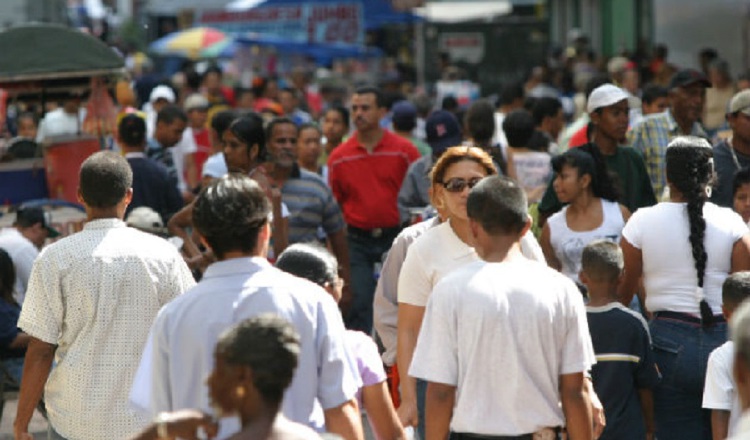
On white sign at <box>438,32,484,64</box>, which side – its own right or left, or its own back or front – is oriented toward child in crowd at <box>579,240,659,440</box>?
front

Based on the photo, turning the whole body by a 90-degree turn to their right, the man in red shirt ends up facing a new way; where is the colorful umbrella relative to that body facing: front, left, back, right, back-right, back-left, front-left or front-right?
right

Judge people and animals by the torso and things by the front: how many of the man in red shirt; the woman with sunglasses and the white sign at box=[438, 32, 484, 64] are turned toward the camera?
3

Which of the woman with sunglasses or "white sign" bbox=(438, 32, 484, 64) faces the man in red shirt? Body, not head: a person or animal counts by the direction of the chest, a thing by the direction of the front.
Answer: the white sign

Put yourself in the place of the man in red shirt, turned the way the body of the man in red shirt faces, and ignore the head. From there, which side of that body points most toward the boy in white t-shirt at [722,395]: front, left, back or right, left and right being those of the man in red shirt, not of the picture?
front

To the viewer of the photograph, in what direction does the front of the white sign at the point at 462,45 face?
facing the viewer

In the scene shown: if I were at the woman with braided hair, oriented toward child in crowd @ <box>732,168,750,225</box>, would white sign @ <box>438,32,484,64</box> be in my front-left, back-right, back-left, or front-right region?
front-left

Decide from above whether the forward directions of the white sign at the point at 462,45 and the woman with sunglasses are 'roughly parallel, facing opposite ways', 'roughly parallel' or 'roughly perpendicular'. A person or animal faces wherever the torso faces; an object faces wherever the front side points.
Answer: roughly parallel

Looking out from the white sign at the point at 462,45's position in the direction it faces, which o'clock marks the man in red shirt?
The man in red shirt is roughly at 12 o'clock from the white sign.

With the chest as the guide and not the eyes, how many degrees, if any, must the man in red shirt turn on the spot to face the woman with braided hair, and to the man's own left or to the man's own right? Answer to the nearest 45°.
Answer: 0° — they already face them

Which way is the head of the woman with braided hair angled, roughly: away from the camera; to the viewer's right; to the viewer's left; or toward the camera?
away from the camera

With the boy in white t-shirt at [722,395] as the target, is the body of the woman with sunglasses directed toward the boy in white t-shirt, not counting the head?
no

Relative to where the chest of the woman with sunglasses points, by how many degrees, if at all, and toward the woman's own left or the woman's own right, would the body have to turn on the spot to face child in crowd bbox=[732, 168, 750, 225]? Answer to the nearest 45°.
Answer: approximately 135° to the woman's own left

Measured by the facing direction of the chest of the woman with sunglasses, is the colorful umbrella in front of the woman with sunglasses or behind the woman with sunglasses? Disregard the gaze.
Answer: behind

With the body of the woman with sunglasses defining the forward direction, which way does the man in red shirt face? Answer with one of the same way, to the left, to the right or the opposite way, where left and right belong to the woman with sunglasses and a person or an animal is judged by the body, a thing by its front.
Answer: the same way

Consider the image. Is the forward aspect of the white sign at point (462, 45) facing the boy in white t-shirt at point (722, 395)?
yes

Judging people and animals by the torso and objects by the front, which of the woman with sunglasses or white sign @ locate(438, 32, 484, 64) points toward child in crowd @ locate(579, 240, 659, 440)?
the white sign
